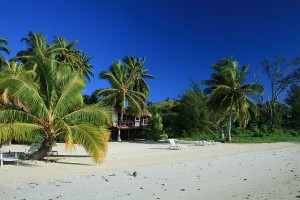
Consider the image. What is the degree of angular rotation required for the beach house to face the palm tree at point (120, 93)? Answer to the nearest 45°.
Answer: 0° — it already faces it

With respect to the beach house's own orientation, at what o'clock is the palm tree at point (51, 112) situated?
The palm tree is roughly at 12 o'clock from the beach house.

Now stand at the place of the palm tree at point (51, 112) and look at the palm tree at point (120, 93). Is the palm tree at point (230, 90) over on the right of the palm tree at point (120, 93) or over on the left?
right

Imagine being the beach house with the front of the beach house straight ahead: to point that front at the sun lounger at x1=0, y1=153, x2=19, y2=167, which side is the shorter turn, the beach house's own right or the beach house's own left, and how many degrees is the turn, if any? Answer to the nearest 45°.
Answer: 0° — it already faces it

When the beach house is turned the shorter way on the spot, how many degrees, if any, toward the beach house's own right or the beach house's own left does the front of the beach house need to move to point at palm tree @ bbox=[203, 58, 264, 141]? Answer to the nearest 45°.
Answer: approximately 45° to the beach house's own left

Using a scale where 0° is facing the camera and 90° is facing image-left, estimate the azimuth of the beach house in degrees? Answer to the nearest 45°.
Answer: approximately 0°
